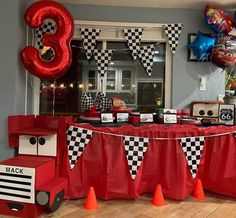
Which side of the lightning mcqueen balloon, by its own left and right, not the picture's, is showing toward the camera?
front

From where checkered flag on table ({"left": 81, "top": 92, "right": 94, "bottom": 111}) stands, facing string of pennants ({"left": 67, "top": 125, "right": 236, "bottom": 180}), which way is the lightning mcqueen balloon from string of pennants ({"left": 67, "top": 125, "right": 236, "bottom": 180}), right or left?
left

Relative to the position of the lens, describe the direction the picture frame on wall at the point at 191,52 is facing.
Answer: facing the viewer

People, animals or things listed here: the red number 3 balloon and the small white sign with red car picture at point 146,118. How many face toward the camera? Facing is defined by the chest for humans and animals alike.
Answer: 2

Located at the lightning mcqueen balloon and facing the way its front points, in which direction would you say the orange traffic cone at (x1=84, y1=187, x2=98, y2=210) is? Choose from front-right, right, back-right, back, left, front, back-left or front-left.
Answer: front-right

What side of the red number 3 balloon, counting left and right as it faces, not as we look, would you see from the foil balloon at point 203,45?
left

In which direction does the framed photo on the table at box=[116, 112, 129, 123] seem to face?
toward the camera

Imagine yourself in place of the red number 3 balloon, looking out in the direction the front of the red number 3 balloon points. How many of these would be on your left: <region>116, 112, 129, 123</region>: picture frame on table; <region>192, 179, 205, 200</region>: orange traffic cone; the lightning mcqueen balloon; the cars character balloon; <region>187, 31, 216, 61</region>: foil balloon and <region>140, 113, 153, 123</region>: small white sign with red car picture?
6

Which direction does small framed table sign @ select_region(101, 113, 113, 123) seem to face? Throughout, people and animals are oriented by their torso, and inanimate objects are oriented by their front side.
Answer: toward the camera
